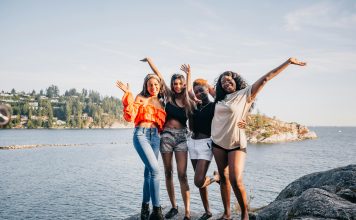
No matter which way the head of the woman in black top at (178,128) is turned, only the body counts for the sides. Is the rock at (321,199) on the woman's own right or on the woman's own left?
on the woman's own left

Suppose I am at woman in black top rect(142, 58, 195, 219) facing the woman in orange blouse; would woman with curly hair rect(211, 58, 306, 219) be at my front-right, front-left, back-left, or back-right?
back-left

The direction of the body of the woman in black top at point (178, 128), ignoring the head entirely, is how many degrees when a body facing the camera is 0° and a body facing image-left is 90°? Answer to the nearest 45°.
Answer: approximately 0°

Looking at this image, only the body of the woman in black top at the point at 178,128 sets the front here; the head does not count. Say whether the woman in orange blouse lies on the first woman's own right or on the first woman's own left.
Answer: on the first woman's own right

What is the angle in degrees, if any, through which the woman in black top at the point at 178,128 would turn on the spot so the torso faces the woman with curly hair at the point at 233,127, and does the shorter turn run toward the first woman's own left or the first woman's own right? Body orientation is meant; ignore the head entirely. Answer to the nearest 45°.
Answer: approximately 45° to the first woman's own left
